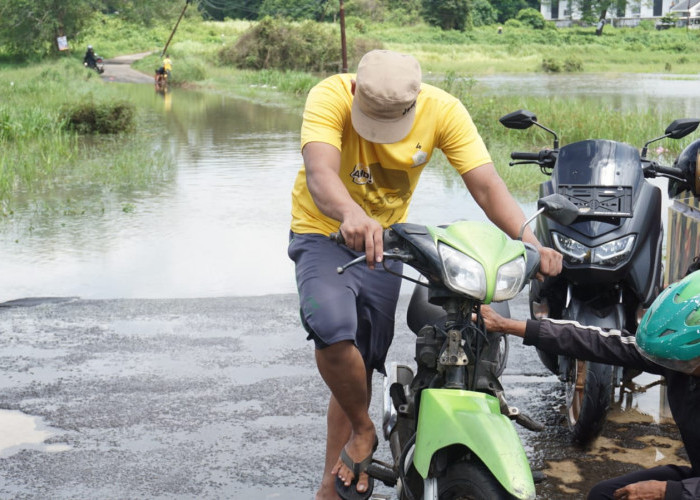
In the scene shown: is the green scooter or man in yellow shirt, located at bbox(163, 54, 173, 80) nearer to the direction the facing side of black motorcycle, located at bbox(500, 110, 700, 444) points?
the green scooter

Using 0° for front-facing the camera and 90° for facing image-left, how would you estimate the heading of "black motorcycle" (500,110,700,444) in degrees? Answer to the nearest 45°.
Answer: approximately 0°

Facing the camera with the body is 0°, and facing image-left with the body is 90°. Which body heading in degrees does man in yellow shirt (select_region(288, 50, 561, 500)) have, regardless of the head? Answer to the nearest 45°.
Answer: approximately 315°

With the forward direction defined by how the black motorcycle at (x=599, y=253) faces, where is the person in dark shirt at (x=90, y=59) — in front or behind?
behind

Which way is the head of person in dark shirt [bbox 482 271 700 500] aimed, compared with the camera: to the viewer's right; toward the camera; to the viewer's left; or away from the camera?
to the viewer's left

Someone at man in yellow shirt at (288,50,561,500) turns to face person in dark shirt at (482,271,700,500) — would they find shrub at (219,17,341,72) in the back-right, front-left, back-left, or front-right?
back-left

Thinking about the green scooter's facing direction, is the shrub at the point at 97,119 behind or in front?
behind

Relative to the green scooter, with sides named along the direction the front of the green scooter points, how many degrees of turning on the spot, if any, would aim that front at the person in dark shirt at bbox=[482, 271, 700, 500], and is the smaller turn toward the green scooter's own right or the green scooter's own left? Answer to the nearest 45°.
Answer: approximately 45° to the green scooter's own left

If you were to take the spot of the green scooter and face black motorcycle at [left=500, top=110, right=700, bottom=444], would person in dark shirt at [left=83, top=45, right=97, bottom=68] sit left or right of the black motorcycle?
left
